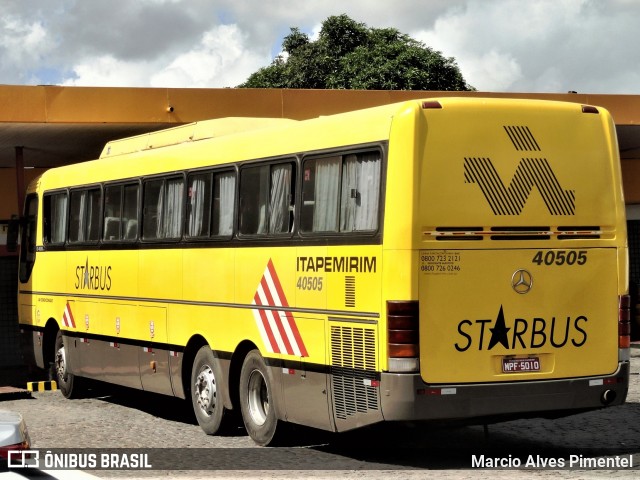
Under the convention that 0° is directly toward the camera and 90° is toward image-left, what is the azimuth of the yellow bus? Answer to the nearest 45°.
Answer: approximately 135°

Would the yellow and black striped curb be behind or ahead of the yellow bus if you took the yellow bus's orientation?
ahead

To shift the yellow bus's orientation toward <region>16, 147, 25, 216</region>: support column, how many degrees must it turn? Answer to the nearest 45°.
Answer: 0° — it already faces it
